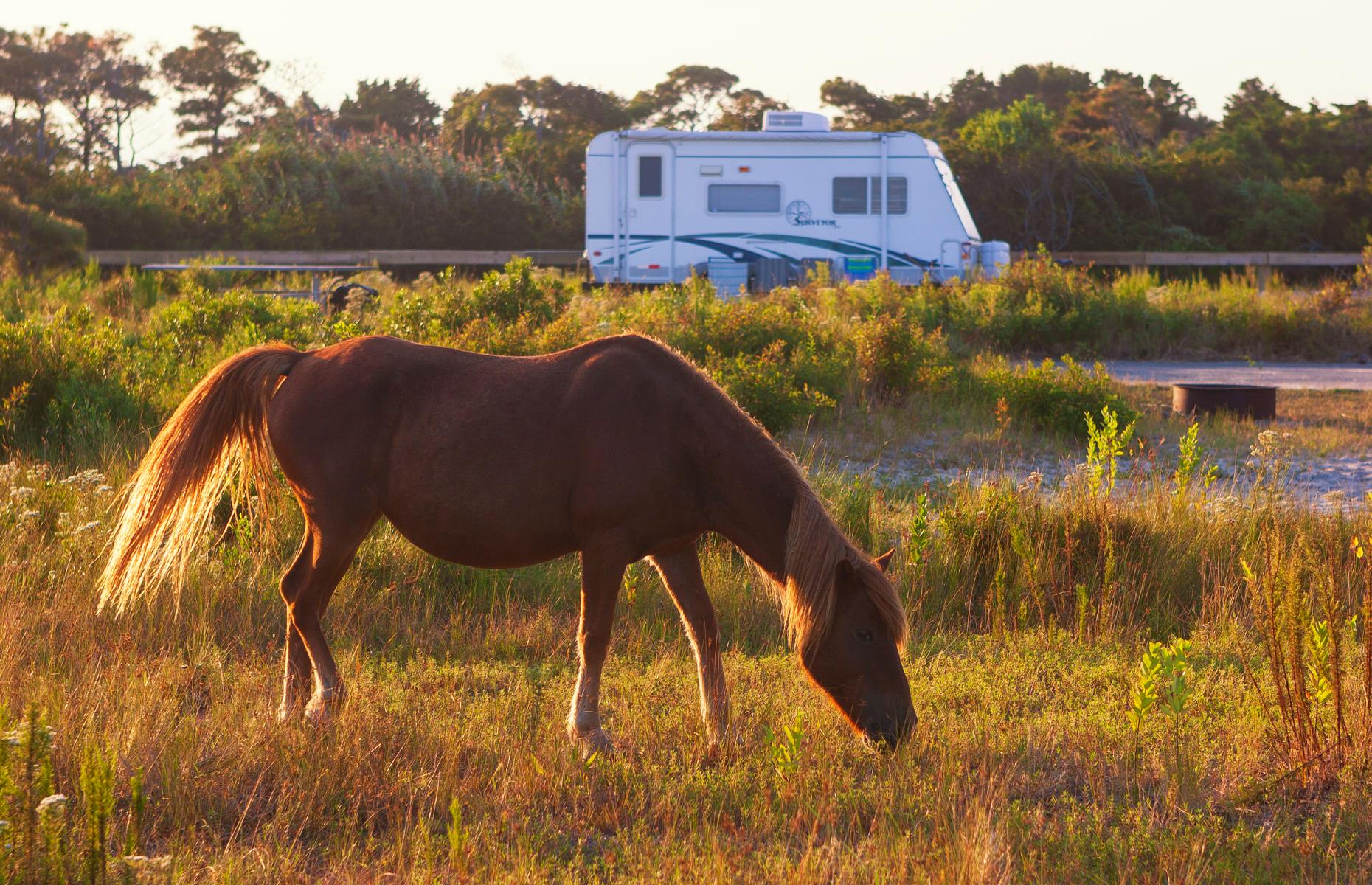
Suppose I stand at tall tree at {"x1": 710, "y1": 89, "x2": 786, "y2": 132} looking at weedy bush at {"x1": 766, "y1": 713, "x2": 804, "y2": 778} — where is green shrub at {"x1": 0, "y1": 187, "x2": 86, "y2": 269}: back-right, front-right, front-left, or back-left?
front-right

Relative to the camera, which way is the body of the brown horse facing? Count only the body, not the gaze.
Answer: to the viewer's right

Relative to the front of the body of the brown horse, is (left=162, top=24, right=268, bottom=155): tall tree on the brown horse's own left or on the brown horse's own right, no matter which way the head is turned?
on the brown horse's own left

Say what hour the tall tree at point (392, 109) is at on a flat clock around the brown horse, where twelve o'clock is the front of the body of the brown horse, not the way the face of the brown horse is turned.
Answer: The tall tree is roughly at 9 o'clock from the brown horse.

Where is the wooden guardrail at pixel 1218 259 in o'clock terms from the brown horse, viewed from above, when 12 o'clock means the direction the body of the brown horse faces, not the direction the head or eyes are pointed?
The wooden guardrail is roughly at 10 o'clock from the brown horse.

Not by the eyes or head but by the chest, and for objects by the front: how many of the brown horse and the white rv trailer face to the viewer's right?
2

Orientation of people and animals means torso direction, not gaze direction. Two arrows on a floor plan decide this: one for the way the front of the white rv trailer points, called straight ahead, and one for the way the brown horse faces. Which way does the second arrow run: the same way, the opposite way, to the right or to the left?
the same way

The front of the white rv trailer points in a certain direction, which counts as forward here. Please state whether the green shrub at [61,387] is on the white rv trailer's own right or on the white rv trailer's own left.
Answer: on the white rv trailer's own right

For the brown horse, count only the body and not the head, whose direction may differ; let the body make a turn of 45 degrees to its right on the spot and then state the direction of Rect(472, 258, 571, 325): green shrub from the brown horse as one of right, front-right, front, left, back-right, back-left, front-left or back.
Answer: back-left

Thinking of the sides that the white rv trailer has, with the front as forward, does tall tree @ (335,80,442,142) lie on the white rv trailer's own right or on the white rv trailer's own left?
on the white rv trailer's own left

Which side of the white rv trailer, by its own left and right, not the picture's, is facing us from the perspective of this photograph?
right

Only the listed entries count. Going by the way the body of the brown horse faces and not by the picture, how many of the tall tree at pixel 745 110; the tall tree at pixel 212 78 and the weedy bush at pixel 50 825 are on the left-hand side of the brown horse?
2
